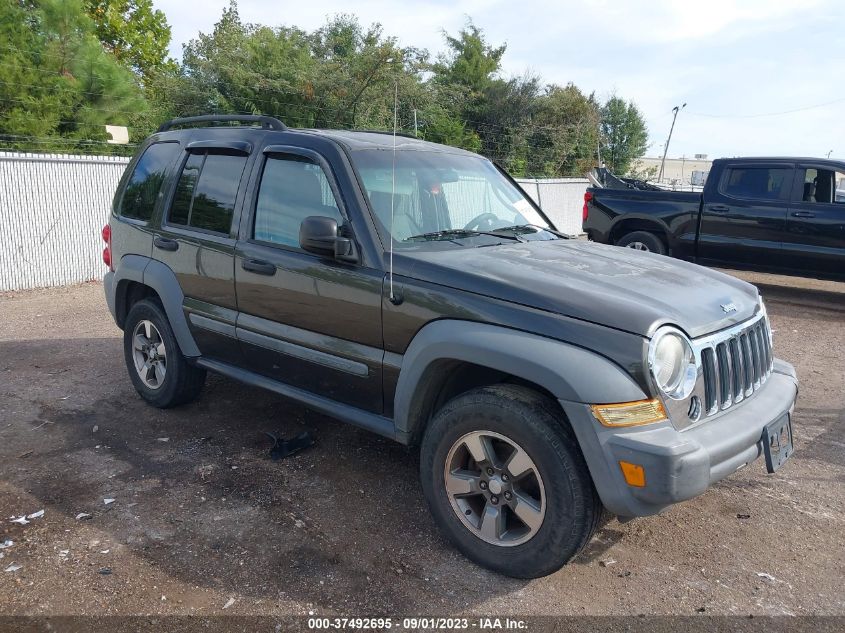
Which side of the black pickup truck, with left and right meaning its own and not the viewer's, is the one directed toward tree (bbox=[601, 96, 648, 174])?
left

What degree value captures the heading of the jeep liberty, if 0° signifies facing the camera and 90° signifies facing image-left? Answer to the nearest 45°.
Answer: approximately 315°

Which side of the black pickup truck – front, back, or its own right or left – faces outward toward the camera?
right

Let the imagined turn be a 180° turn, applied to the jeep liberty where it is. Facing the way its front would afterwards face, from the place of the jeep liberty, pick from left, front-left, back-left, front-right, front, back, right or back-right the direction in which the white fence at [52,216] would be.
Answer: front

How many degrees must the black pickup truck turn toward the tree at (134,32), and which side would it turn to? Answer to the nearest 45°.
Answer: approximately 135° to its left

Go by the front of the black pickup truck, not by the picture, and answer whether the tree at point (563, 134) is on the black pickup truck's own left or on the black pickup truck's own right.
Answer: on the black pickup truck's own left

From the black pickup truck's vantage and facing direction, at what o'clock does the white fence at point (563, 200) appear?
The white fence is roughly at 8 o'clock from the black pickup truck.

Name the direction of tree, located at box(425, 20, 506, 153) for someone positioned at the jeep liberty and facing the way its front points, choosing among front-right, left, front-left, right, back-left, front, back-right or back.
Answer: back-left

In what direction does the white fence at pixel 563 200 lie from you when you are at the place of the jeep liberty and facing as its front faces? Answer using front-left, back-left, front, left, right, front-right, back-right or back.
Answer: back-left
